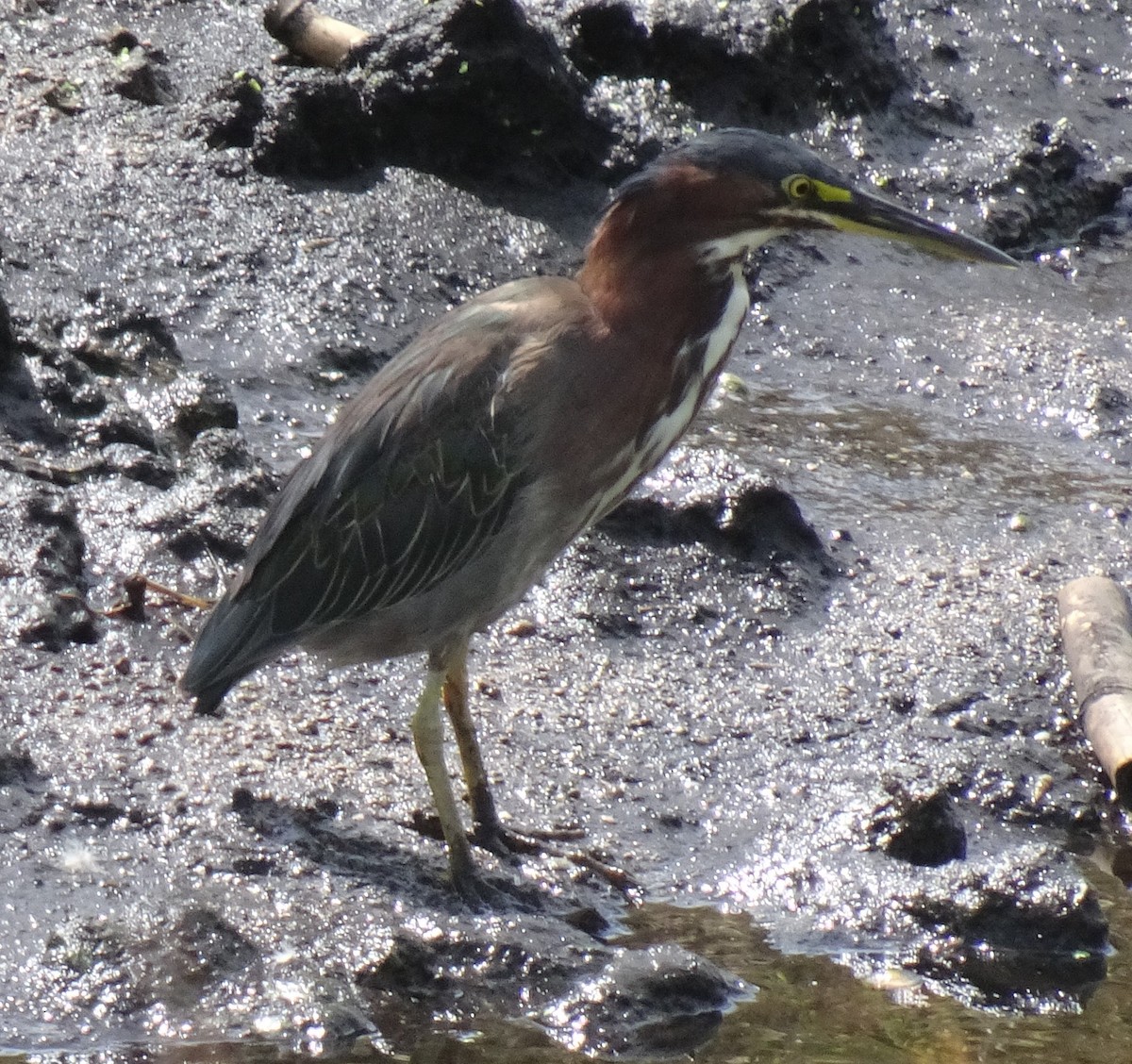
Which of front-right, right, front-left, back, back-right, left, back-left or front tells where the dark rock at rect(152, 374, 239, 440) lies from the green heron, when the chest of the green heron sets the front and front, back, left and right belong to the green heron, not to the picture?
back-left

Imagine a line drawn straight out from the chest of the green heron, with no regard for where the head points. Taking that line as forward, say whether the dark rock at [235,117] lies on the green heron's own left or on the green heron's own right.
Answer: on the green heron's own left

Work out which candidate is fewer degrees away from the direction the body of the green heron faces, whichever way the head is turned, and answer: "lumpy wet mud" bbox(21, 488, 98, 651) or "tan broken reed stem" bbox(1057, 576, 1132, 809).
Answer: the tan broken reed stem

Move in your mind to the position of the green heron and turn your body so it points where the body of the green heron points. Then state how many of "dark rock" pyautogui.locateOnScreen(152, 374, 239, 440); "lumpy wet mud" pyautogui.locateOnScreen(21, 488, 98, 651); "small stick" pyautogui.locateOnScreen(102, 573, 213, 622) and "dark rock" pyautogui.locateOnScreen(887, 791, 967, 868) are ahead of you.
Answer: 1

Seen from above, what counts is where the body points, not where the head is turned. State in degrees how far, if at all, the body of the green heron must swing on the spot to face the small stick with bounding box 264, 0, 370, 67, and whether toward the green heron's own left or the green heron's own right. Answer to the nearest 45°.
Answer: approximately 90° to the green heron's own left

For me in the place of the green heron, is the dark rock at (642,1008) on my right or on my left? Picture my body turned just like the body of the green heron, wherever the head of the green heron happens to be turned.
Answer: on my right

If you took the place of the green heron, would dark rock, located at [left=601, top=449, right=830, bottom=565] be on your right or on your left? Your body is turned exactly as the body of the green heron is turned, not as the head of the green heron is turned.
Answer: on your left

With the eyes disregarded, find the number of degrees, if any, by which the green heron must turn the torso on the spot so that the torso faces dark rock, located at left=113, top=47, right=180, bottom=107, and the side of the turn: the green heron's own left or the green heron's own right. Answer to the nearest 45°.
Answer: approximately 135° to the green heron's own left

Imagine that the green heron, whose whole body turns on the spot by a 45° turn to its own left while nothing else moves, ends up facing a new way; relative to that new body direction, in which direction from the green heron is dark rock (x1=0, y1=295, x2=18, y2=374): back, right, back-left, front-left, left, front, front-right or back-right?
left

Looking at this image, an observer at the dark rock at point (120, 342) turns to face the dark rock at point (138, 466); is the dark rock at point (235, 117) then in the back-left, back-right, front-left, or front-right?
back-left

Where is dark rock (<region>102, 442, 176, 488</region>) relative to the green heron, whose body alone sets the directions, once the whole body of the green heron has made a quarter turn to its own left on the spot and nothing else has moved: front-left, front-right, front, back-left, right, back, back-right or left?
front-left

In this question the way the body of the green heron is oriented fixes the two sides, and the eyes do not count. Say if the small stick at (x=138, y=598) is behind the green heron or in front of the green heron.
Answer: behind

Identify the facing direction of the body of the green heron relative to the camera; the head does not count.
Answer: to the viewer's right

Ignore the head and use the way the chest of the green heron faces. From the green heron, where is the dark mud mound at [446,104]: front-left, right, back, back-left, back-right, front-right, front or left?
left

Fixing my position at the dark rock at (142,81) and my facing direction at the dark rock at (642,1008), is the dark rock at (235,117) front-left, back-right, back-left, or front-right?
front-left
